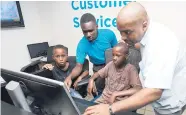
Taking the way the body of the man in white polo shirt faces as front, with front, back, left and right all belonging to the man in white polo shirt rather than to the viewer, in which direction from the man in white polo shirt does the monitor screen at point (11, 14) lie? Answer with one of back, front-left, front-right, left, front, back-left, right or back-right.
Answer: front-right

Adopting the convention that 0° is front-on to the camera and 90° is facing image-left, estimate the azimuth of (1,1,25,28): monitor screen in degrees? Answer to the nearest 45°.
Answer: approximately 0°

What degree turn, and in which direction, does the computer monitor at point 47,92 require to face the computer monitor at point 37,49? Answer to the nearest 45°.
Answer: approximately 45° to its left

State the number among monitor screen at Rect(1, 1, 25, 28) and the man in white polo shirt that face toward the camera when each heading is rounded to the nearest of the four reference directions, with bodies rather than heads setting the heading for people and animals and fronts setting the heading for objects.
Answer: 1

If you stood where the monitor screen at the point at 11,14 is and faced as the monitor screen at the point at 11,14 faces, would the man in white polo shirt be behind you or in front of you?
in front

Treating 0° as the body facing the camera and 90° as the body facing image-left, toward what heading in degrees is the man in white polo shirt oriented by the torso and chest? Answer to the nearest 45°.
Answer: approximately 90°

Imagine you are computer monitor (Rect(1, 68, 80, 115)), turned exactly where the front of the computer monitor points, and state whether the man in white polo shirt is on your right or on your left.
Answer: on your right

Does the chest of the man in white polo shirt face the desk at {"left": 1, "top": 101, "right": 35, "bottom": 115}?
yes

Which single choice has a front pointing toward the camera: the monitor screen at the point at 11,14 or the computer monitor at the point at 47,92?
the monitor screen

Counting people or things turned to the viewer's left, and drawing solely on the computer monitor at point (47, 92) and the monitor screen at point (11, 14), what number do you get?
0

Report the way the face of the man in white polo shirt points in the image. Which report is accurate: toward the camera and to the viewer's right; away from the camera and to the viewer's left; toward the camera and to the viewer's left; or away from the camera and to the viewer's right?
toward the camera and to the viewer's left

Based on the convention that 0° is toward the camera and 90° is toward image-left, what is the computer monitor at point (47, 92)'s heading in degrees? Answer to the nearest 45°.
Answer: approximately 225°

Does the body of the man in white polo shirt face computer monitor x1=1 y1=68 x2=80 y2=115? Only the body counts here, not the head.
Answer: yes

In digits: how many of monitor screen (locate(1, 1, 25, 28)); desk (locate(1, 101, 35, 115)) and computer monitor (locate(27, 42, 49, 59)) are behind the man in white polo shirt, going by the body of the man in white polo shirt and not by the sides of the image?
0
